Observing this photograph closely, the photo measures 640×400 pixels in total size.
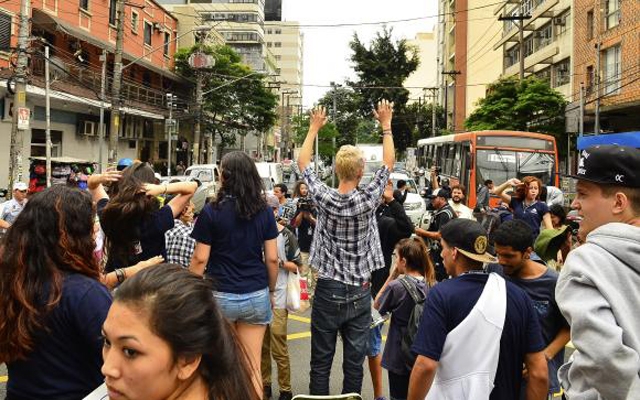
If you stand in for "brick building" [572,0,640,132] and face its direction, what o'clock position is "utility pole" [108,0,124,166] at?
The utility pole is roughly at 12 o'clock from the brick building.

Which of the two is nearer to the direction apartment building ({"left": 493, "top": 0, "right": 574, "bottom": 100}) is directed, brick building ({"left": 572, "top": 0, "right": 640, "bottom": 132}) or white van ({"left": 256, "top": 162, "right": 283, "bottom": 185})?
the white van

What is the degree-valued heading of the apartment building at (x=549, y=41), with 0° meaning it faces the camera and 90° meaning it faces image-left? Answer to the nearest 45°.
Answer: approximately 45°

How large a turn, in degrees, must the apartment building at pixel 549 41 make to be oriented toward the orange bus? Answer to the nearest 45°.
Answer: approximately 45° to its left

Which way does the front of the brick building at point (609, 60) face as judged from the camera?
facing the viewer and to the left of the viewer

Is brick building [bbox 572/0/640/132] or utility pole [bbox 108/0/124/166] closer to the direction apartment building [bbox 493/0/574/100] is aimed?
the utility pole

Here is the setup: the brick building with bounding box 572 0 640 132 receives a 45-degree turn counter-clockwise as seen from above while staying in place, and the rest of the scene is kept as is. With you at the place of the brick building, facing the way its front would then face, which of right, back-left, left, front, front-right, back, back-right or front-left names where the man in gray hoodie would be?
front

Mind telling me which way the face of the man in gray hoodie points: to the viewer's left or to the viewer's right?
to the viewer's left

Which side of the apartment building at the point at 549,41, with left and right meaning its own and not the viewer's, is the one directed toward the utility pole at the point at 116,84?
front

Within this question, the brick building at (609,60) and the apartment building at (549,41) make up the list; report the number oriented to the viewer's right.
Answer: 0

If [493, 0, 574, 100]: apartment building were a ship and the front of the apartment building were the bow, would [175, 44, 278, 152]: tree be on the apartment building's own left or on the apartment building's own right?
on the apartment building's own right

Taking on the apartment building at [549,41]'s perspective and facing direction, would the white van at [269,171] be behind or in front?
in front
